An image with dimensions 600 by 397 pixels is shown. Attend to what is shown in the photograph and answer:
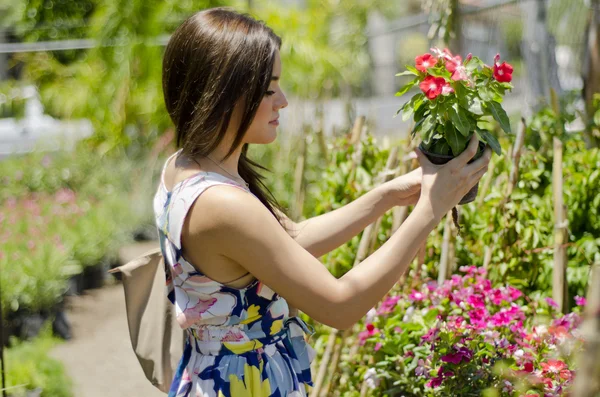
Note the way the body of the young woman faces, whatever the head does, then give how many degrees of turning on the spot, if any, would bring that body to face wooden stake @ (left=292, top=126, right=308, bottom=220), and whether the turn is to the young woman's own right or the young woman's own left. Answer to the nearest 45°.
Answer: approximately 90° to the young woman's own left

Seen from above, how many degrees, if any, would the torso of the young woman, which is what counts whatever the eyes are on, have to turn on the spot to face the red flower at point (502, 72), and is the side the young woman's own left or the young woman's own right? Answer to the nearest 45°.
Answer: approximately 45° to the young woman's own left

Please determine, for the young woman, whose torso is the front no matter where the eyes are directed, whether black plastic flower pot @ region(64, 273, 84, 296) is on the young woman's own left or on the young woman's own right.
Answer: on the young woman's own left

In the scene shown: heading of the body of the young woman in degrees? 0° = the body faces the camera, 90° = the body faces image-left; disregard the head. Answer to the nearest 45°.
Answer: approximately 270°

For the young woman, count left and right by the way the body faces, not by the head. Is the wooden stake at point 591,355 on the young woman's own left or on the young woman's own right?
on the young woman's own right

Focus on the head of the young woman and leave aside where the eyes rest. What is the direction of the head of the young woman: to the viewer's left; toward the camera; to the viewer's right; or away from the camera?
to the viewer's right

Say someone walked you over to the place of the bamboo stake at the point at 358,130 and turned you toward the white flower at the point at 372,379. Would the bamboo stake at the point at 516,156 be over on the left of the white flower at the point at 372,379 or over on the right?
left
